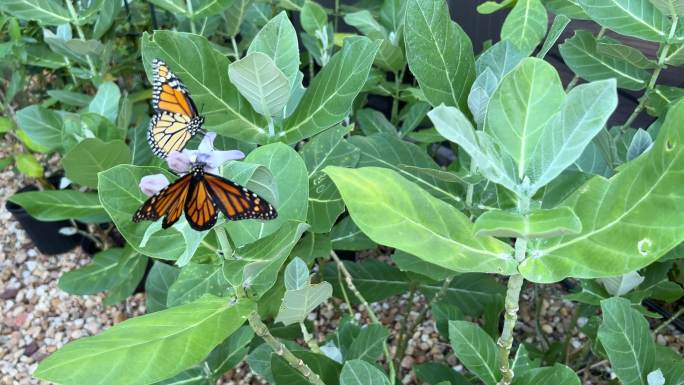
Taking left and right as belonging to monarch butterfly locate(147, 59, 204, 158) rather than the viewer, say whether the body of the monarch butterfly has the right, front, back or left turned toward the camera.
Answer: right
